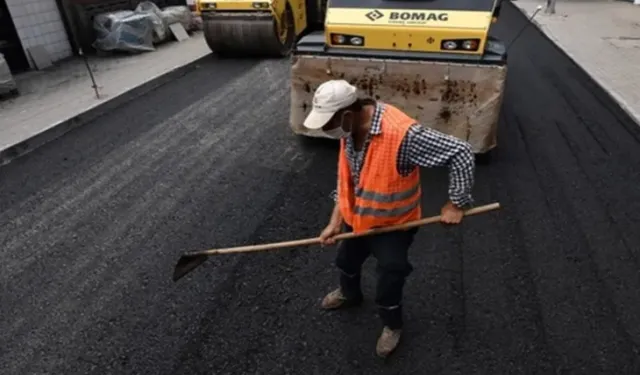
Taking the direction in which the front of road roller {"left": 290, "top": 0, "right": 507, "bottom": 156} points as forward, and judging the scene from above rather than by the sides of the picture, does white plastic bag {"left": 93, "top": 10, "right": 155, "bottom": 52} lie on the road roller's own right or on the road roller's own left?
on the road roller's own right

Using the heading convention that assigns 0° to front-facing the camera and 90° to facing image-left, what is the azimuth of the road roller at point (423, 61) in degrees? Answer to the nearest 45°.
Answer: approximately 0°

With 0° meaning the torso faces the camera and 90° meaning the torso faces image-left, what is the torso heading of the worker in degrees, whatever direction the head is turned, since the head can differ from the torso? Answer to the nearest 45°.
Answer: approximately 45°

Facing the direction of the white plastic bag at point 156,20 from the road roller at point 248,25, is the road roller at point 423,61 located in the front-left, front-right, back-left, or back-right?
back-left

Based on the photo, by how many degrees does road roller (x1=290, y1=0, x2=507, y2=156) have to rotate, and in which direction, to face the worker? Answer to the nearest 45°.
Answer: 0° — it already faces them

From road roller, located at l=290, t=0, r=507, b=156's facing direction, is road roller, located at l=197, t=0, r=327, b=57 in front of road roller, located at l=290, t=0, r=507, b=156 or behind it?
behind

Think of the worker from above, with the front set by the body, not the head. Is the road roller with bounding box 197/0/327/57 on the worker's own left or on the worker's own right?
on the worker's own right

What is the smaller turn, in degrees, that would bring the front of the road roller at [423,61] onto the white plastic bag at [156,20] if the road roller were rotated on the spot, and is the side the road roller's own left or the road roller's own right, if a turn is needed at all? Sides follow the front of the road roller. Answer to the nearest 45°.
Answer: approximately 135° to the road roller's own right

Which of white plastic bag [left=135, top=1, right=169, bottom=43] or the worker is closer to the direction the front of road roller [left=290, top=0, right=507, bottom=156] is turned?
the worker

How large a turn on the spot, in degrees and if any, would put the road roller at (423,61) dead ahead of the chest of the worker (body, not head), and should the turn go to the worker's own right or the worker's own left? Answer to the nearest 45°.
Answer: approximately 135° to the worker's own right
